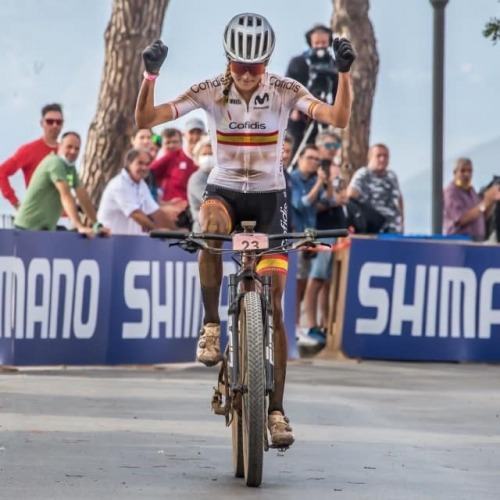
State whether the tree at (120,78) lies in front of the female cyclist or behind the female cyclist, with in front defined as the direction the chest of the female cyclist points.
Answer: behind

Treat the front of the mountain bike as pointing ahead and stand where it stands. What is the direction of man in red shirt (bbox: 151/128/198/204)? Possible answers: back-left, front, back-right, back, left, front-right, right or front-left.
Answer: back

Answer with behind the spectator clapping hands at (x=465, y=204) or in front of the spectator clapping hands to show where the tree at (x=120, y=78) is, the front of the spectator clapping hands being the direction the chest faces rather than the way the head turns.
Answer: behind

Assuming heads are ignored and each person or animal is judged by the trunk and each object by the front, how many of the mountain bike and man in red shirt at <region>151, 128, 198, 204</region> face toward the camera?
2

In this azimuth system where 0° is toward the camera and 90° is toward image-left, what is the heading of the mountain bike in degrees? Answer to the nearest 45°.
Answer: approximately 0°

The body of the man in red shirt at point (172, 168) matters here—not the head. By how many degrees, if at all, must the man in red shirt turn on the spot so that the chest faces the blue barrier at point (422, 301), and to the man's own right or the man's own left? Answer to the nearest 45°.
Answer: approximately 90° to the man's own left

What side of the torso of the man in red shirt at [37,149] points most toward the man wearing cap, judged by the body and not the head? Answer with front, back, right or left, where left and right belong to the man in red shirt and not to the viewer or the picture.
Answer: left

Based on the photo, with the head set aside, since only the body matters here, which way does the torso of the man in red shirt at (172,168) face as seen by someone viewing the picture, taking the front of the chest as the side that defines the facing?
toward the camera

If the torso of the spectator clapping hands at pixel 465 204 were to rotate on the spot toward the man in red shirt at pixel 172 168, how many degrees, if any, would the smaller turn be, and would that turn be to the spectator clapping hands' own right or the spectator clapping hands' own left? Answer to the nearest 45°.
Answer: approximately 90° to the spectator clapping hands' own right
